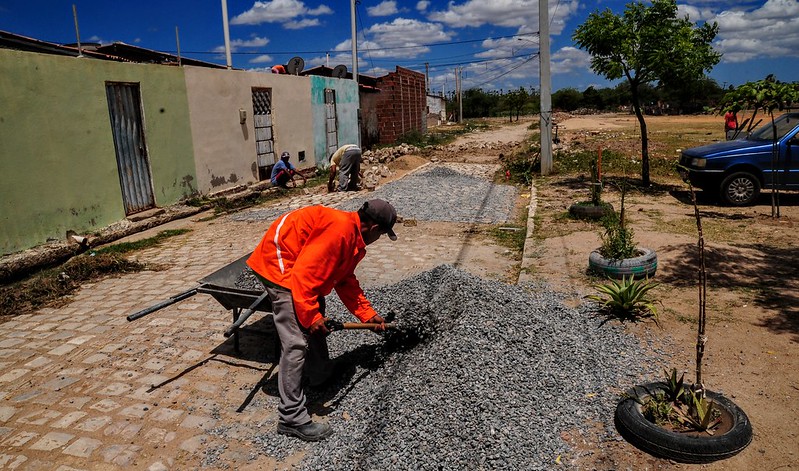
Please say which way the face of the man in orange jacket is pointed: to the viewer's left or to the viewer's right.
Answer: to the viewer's right

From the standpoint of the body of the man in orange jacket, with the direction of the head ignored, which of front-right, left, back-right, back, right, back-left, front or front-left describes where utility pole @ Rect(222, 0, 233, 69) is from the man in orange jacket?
left

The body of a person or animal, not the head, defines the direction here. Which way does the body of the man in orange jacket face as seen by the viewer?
to the viewer's right

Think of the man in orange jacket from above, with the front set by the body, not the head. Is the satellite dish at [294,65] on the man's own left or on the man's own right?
on the man's own left

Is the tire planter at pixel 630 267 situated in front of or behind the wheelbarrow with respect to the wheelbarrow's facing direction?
in front

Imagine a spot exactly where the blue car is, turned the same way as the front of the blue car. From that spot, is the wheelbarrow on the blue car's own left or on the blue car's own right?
on the blue car's own left

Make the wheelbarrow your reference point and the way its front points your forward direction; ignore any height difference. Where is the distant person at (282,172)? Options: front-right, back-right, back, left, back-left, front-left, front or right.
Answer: front-left

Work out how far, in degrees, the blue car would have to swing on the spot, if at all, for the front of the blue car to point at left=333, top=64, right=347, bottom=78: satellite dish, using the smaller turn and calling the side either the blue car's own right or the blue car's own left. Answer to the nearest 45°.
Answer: approximately 45° to the blue car's own right

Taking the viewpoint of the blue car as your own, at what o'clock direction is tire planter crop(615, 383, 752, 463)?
The tire planter is roughly at 9 o'clock from the blue car.

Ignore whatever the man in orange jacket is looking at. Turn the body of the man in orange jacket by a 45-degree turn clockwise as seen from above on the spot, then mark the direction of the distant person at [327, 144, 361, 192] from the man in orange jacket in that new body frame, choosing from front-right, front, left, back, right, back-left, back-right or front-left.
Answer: back-left

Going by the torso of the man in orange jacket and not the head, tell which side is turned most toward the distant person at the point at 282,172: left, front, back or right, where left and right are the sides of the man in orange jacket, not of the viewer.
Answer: left

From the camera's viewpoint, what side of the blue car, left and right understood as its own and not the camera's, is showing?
left

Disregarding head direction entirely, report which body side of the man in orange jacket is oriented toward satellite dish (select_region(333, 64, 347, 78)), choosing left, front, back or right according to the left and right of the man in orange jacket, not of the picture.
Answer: left

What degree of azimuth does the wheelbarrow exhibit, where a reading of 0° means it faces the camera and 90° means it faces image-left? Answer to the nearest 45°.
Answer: approximately 225°

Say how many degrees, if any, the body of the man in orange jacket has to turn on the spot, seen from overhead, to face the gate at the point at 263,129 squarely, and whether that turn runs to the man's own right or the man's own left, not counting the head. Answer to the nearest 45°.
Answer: approximately 90° to the man's own left
